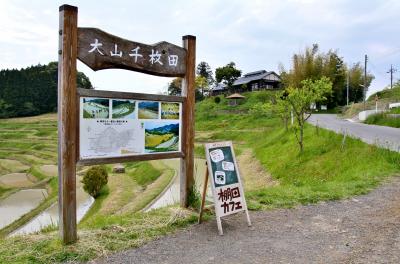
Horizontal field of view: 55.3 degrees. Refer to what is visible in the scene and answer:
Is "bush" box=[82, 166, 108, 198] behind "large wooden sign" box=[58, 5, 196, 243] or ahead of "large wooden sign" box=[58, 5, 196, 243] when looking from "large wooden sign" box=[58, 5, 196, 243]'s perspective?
behind

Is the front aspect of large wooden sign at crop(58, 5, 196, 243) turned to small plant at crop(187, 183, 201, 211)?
no

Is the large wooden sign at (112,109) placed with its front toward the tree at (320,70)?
no

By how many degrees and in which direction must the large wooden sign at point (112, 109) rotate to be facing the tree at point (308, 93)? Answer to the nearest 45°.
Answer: approximately 90° to its left

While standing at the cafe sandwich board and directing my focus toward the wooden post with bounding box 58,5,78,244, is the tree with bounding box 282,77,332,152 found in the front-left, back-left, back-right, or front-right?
back-right

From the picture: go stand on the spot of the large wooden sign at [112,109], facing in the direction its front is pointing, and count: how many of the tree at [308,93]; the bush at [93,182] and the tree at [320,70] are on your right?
0
